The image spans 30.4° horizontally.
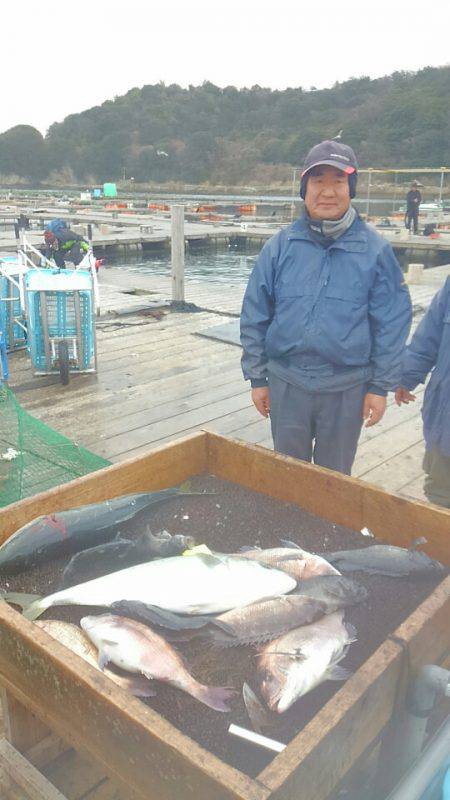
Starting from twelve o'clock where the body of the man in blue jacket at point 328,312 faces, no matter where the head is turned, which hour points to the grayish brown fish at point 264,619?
The grayish brown fish is roughly at 12 o'clock from the man in blue jacket.

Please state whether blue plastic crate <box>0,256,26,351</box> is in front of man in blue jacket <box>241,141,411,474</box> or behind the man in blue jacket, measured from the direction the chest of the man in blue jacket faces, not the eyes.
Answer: behind

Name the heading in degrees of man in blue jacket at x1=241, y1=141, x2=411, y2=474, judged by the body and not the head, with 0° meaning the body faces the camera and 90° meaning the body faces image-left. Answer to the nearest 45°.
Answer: approximately 0°

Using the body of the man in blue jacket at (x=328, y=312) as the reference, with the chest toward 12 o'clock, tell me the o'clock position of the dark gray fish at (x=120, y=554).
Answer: The dark gray fish is roughly at 1 o'clock from the man in blue jacket.

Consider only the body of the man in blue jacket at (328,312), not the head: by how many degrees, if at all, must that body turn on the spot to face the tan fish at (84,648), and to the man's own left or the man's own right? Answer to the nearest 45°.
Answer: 0° — they already face it

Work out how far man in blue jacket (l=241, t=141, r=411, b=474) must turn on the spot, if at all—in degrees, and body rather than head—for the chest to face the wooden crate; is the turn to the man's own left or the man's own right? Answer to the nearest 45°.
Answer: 0° — they already face it

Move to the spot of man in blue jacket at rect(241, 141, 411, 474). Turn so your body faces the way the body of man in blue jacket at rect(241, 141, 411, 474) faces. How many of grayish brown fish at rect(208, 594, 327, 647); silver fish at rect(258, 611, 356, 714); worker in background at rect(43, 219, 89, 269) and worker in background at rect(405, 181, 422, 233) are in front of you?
2

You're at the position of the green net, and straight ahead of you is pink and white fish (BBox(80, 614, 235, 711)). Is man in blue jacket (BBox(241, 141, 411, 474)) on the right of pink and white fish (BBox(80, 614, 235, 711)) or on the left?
left
